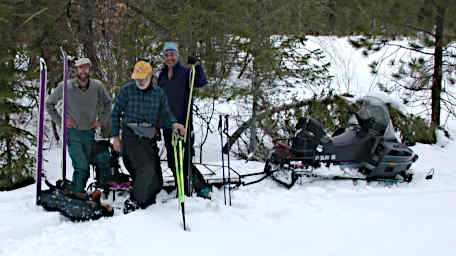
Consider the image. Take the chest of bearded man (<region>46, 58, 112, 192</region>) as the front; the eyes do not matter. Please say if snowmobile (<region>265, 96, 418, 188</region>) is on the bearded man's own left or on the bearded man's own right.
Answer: on the bearded man's own left

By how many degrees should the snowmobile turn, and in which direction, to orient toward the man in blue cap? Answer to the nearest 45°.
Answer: approximately 135° to its right

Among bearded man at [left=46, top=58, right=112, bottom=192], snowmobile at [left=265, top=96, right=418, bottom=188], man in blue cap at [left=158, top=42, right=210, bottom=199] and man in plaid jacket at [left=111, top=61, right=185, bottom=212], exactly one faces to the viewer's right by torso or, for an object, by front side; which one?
the snowmobile

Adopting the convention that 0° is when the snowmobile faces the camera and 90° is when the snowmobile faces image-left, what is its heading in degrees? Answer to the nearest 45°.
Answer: approximately 270°

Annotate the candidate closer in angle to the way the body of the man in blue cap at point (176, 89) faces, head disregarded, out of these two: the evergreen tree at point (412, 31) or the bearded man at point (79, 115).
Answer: the bearded man

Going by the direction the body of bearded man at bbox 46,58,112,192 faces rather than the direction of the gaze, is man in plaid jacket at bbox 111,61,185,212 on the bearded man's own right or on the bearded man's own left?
on the bearded man's own left

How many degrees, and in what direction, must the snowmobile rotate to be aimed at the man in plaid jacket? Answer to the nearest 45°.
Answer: approximately 135° to its right

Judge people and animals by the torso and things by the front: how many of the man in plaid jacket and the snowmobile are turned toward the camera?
1
